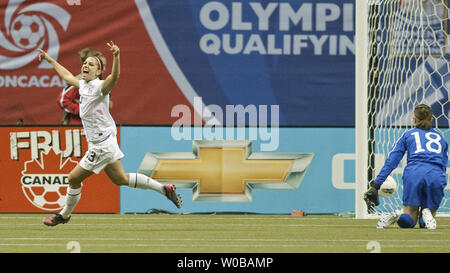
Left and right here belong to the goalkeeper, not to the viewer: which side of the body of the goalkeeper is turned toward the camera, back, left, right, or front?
back

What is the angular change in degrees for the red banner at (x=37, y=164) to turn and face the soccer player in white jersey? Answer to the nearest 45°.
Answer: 0° — it already faces them

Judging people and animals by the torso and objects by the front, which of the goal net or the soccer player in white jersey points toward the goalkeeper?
the goal net

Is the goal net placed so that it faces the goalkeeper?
yes

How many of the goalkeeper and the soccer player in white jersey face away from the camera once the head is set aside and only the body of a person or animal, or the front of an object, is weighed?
1

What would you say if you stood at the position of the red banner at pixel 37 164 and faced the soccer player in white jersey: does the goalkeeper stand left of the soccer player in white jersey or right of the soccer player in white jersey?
left

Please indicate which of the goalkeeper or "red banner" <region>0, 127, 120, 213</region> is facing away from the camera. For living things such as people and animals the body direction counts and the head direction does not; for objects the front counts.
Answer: the goalkeeper

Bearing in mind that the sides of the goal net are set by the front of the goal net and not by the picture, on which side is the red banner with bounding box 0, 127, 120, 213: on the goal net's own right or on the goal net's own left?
on the goal net's own right
